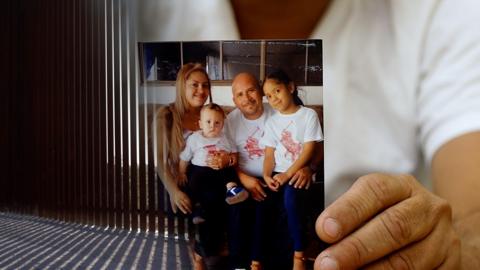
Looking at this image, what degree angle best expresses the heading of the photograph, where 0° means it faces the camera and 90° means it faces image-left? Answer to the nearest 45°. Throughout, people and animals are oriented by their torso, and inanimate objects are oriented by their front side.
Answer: approximately 0°
